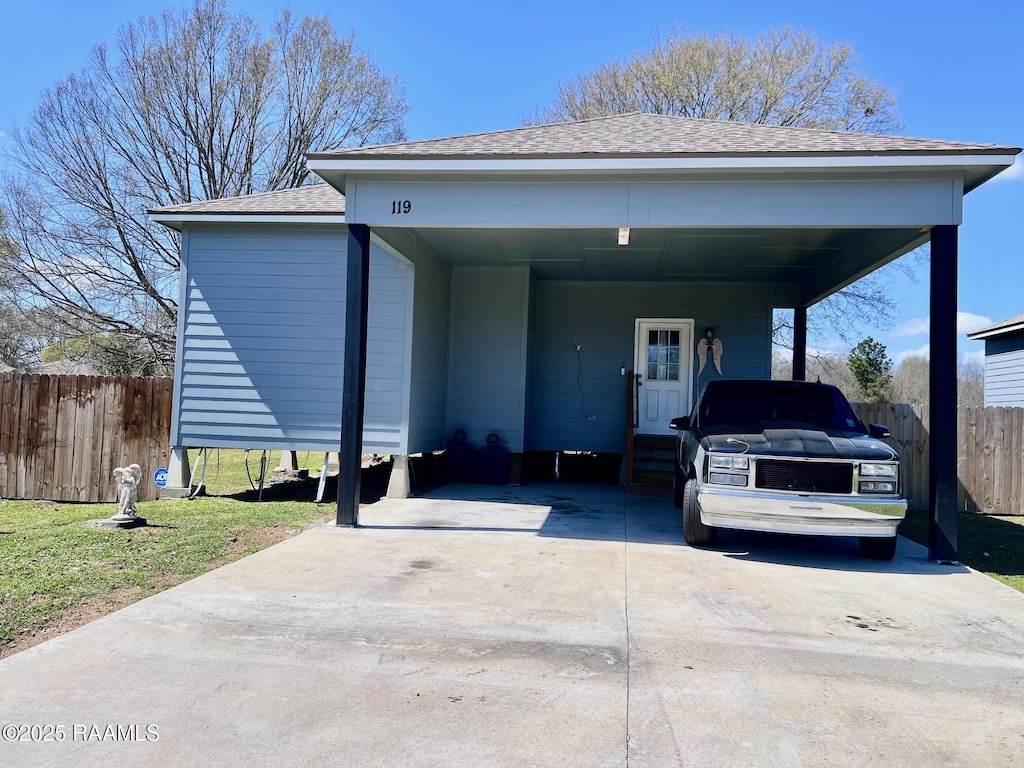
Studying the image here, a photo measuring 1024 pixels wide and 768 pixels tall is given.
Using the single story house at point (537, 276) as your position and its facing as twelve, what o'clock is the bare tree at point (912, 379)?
The bare tree is roughly at 7 o'clock from the single story house.

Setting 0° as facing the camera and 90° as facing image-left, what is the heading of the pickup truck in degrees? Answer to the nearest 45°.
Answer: approximately 0°

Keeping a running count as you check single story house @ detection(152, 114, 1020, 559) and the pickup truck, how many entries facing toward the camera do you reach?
2

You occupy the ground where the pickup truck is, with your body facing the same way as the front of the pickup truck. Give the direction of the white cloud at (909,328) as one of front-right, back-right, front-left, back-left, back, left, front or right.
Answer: back

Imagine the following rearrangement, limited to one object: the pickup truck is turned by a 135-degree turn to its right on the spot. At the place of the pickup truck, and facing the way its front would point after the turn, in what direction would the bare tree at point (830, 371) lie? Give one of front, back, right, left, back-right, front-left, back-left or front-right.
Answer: front-right

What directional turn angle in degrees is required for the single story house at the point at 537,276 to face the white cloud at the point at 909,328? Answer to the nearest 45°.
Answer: approximately 135° to its left

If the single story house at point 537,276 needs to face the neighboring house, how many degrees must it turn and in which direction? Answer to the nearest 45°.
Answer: approximately 135° to its left

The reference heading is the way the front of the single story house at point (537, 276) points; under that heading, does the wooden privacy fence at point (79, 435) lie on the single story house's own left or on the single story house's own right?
on the single story house's own right

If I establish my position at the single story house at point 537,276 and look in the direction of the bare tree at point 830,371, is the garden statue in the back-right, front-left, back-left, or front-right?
back-left

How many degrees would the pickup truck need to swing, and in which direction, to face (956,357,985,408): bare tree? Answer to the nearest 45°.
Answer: approximately 180°

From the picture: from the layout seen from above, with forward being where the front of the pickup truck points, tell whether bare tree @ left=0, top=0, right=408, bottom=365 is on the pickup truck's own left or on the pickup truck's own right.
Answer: on the pickup truck's own right

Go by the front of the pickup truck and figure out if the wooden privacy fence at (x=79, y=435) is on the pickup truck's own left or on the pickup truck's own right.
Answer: on the pickup truck's own right

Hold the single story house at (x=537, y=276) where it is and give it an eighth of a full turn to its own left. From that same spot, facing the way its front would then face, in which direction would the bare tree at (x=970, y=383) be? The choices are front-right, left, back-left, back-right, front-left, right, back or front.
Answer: left
